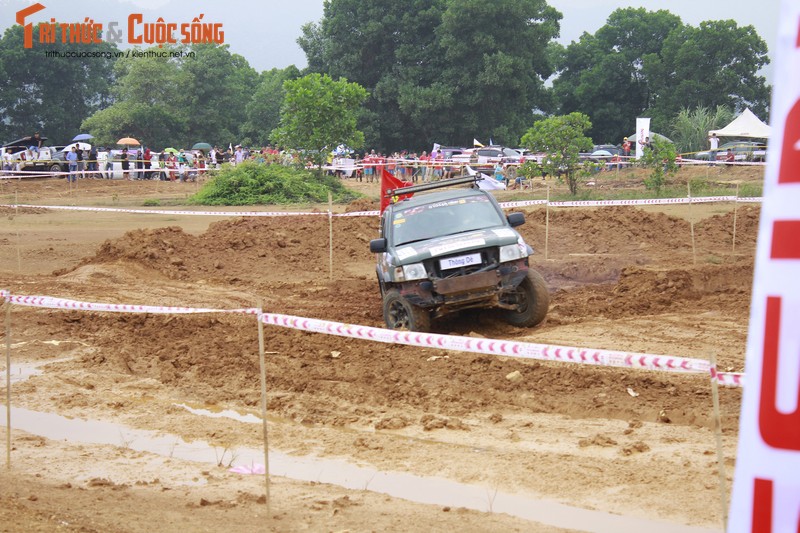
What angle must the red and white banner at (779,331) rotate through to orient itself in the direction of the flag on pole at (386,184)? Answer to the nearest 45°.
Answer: approximately 135° to its right

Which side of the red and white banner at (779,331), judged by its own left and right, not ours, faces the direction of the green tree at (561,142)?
back

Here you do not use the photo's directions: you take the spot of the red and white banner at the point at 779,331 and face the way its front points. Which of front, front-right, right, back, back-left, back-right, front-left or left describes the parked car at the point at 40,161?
back-right

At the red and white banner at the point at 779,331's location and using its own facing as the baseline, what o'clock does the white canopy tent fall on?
The white canopy tent is roughly at 6 o'clock from the red and white banner.

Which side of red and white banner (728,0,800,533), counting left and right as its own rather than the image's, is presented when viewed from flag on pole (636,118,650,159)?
back

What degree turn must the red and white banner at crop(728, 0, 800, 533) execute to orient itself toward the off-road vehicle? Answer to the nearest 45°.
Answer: approximately 135° to its right

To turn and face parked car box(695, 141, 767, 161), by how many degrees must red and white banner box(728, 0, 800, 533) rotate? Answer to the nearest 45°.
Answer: approximately 180°

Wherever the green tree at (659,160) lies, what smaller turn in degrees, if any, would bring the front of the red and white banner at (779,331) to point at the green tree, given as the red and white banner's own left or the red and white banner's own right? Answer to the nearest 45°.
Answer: approximately 180°

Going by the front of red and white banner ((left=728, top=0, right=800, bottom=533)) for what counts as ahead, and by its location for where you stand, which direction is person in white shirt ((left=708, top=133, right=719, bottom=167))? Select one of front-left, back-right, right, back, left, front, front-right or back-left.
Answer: back

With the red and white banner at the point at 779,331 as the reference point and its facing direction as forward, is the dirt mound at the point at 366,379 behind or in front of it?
behind

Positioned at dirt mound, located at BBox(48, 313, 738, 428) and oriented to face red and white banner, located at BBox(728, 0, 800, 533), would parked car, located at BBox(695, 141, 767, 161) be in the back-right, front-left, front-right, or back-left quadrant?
back-left

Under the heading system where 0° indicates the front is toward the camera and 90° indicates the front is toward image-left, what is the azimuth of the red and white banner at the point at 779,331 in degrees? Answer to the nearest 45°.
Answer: approximately 0°
